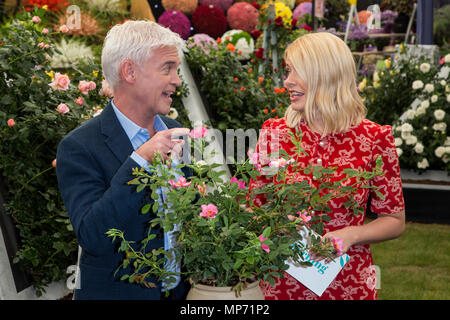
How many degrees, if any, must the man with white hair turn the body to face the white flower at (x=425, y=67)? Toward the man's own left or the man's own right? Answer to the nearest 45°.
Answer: approximately 90° to the man's own left

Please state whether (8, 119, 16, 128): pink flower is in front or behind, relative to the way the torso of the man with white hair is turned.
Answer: behind

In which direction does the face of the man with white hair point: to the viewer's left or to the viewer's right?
to the viewer's right

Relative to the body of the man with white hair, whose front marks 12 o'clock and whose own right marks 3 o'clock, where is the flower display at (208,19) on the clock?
The flower display is roughly at 8 o'clock from the man with white hair.

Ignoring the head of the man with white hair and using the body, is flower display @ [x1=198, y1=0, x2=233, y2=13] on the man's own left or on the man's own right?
on the man's own left

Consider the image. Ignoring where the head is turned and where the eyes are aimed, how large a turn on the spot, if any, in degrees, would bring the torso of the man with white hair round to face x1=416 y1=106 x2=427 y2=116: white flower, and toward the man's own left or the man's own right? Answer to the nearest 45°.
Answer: approximately 90° to the man's own left

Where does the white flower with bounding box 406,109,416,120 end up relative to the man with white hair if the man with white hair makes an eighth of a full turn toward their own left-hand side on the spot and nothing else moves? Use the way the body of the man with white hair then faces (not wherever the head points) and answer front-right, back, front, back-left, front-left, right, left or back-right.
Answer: front-left

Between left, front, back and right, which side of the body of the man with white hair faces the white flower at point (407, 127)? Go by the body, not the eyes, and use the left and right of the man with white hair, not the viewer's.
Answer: left

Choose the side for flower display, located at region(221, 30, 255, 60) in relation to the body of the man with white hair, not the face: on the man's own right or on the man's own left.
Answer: on the man's own left

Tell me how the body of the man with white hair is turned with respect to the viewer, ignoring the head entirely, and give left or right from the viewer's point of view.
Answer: facing the viewer and to the right of the viewer

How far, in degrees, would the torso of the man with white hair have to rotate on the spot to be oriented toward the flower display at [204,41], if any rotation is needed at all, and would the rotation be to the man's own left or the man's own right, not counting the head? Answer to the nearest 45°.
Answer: approximately 135° to the man's own left

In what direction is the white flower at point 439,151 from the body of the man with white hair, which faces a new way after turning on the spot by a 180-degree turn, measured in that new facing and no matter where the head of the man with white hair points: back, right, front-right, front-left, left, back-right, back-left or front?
right

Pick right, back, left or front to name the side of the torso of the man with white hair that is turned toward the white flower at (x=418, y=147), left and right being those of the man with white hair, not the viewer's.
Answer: left

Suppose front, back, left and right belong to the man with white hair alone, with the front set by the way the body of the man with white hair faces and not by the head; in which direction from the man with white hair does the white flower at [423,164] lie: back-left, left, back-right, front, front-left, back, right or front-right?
left

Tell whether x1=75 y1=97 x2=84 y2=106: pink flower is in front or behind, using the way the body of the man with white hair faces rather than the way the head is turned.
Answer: behind

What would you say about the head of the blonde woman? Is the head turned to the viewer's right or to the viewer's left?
to the viewer's left
